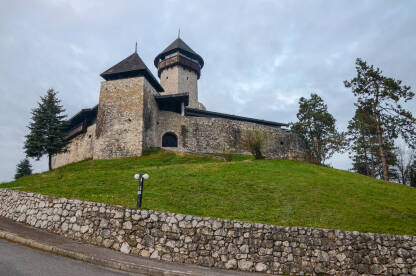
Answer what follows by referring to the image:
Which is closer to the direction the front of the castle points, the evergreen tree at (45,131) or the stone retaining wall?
the stone retaining wall

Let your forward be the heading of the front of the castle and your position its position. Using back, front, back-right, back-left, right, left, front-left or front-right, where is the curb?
front

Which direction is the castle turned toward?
toward the camera

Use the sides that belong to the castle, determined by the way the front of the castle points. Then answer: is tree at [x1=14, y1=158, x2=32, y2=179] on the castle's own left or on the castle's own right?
on the castle's own right

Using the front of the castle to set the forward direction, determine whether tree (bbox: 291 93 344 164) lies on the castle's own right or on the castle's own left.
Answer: on the castle's own left

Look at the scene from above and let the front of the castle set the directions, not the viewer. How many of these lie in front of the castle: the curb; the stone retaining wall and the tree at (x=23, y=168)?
2

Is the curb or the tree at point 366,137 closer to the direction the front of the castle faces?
the curb

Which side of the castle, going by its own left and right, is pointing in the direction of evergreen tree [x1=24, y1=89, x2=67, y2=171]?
right

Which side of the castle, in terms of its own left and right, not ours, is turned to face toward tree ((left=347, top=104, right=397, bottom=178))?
left

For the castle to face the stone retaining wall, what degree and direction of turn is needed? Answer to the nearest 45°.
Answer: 0° — it already faces it
